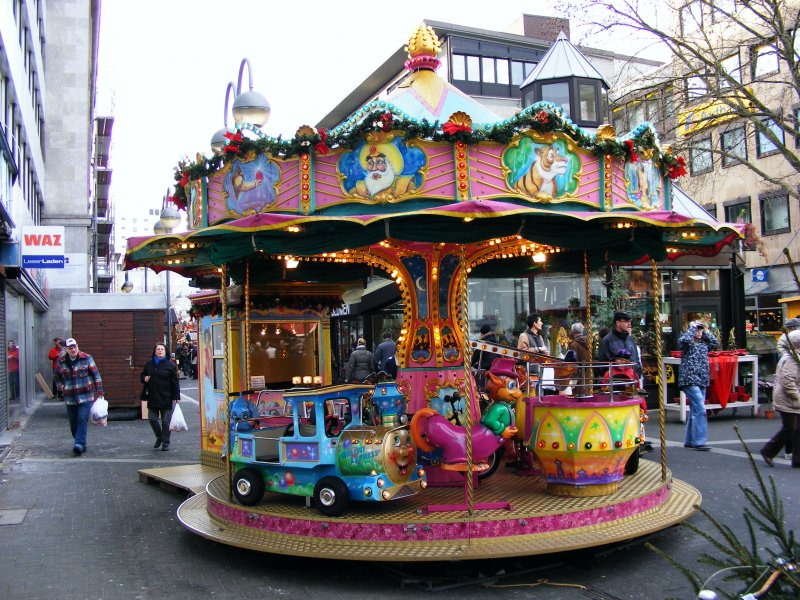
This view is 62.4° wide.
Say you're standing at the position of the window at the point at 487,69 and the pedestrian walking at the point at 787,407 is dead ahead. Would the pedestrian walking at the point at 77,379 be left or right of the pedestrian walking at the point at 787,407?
right

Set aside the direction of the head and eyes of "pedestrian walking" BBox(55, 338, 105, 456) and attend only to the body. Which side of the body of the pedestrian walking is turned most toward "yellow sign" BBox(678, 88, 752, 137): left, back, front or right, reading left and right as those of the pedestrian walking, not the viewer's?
left

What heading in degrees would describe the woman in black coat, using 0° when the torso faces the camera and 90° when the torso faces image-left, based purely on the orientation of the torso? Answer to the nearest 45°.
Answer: approximately 0°

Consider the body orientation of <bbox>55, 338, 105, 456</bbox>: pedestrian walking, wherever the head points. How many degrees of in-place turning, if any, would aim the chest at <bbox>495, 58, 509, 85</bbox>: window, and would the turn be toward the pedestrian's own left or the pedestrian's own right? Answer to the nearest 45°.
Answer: approximately 135° to the pedestrian's own left
